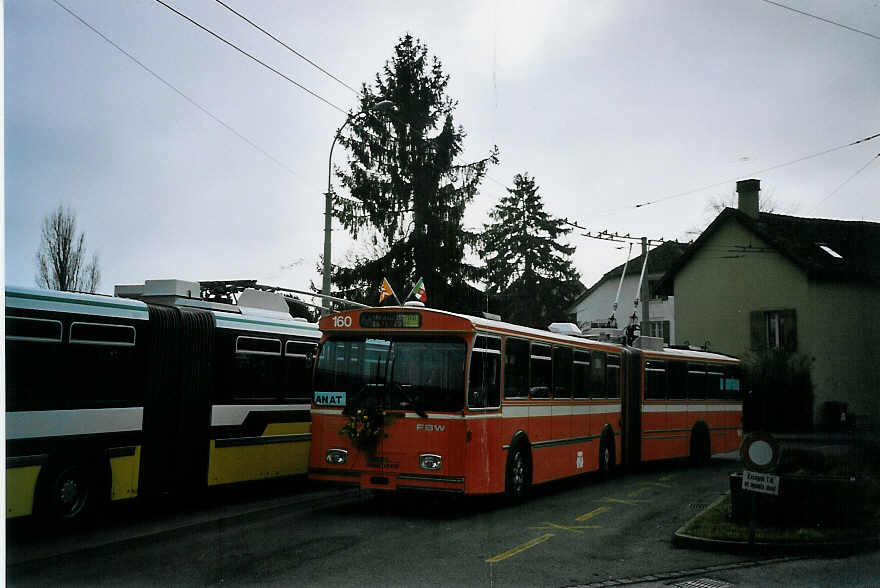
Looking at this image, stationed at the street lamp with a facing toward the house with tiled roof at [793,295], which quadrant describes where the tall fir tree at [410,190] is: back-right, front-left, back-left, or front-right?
front-left

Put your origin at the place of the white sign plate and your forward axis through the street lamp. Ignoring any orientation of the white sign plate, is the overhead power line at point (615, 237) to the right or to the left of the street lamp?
right

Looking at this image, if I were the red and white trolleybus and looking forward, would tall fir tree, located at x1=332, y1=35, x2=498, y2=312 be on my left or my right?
on my right

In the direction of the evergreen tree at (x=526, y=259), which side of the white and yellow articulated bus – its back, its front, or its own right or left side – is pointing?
back

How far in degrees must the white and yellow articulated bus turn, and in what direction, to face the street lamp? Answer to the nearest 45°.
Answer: approximately 180°

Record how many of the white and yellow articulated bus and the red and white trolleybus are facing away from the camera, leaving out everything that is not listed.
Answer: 0

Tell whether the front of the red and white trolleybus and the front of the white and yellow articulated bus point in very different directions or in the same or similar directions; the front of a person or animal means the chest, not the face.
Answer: same or similar directions

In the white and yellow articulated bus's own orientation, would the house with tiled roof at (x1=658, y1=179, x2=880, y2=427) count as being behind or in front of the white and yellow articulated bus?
behind

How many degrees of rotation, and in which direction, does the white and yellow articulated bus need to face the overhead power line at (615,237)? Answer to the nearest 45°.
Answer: approximately 180°

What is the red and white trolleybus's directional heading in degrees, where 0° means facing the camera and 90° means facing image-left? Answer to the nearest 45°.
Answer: approximately 45°

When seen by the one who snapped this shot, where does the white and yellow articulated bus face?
facing the viewer and to the left of the viewer

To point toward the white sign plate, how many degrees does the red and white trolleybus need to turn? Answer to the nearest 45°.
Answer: approximately 90° to its left

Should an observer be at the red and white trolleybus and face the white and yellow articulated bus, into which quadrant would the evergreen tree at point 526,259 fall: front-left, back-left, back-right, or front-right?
back-right
